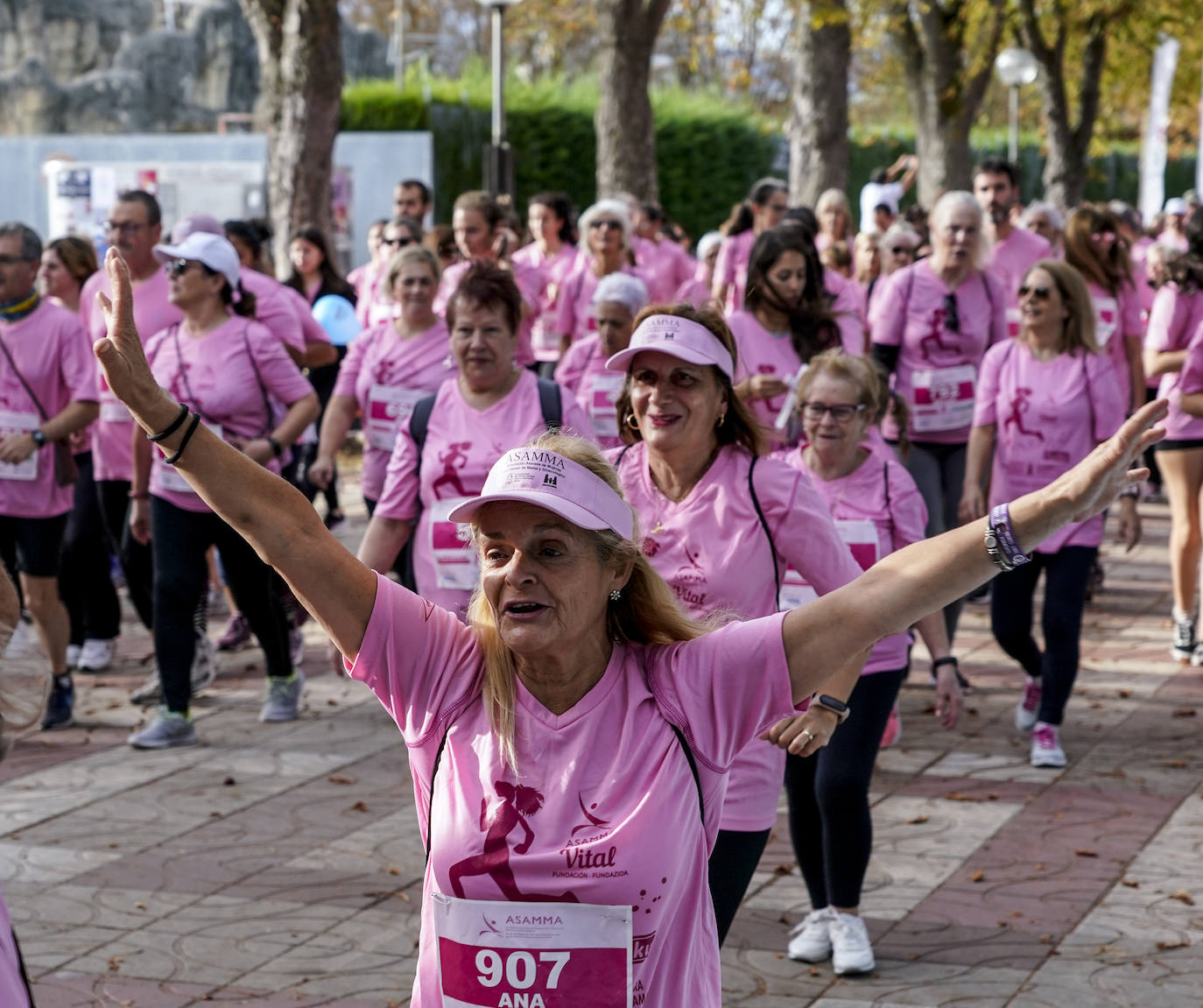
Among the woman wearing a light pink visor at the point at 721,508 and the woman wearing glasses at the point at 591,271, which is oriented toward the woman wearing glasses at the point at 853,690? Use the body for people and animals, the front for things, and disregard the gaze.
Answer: the woman wearing glasses at the point at 591,271

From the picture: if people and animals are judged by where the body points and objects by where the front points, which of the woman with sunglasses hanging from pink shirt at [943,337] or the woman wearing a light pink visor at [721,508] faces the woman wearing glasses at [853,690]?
the woman with sunglasses hanging from pink shirt at [943,337]

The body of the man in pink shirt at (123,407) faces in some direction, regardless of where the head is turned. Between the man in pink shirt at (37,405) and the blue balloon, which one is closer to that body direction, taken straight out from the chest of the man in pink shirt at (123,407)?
the man in pink shirt

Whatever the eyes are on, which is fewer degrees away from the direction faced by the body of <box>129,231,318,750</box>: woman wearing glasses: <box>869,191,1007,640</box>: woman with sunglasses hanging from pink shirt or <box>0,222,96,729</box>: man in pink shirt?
the man in pink shirt

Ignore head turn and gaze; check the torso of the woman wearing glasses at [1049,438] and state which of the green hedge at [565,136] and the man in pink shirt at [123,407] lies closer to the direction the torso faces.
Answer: the man in pink shirt

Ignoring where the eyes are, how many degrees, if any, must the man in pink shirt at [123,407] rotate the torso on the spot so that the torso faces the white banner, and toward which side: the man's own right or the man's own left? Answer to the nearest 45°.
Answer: approximately 180°

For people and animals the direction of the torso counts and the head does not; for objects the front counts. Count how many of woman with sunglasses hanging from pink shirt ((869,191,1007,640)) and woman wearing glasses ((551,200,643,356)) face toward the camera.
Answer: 2

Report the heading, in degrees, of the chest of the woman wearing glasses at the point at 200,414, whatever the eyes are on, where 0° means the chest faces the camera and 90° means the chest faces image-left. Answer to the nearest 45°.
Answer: approximately 45°

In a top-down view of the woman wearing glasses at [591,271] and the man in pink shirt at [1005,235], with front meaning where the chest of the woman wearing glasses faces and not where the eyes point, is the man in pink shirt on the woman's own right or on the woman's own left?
on the woman's own left

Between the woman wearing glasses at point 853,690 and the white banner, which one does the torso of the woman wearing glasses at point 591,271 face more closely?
the woman wearing glasses

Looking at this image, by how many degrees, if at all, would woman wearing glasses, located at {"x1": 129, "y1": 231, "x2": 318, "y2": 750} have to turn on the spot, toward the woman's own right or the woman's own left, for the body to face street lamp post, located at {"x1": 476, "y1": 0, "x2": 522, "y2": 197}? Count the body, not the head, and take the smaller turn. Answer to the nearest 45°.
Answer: approximately 135° to the woman's own right

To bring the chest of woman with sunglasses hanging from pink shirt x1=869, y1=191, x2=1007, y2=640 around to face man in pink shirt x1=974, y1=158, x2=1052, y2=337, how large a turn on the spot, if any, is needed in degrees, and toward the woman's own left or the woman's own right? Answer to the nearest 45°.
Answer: approximately 180°
